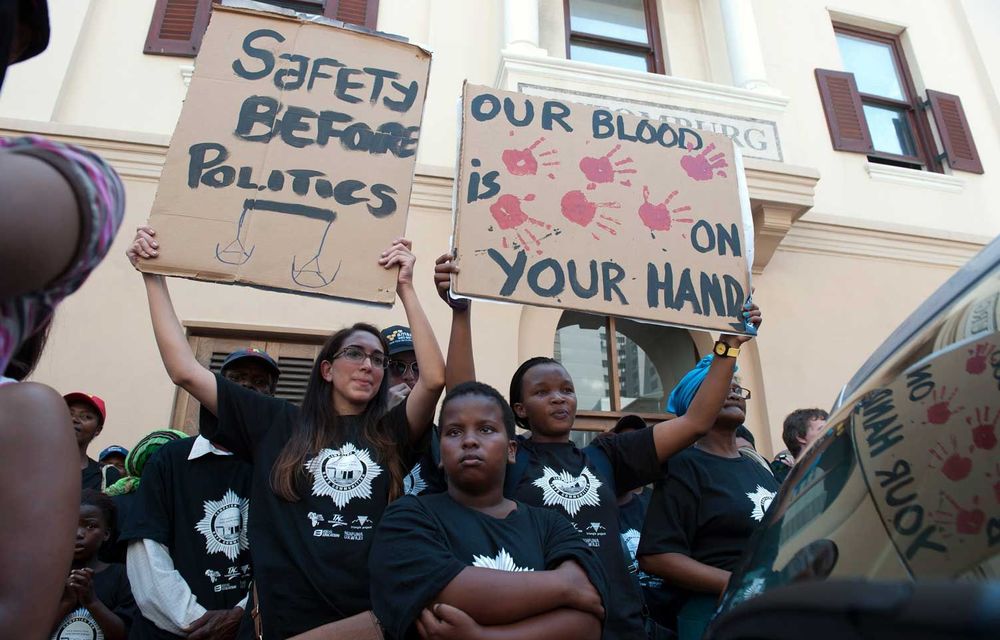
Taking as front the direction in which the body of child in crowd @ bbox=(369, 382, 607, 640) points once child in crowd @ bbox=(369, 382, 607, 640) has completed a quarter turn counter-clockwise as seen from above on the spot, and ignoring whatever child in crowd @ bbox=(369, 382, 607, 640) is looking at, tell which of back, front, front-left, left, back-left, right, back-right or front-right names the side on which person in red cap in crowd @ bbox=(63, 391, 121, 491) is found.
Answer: back-left

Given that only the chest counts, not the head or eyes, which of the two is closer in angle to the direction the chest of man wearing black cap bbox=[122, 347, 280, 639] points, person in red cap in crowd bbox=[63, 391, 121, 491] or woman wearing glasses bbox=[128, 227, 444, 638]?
the woman wearing glasses

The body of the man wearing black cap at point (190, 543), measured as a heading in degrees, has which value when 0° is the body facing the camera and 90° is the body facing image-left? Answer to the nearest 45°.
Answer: approximately 315°

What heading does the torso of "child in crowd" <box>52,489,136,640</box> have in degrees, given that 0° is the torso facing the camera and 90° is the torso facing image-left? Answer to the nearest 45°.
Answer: approximately 45°

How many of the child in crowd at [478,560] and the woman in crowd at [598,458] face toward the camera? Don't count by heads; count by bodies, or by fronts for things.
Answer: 2

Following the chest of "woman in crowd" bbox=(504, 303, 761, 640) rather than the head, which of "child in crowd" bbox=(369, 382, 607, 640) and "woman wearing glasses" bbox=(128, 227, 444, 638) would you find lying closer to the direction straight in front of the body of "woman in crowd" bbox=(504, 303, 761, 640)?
the child in crowd

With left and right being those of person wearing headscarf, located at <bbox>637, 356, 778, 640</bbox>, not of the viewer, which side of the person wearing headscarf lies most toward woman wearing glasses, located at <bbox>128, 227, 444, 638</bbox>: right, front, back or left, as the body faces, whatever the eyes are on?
right

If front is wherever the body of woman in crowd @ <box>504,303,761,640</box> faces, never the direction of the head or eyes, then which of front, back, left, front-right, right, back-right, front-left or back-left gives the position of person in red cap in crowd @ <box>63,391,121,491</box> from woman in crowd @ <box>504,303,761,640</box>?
right

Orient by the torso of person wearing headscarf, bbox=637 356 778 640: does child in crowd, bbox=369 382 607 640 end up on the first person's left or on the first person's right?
on the first person's right
